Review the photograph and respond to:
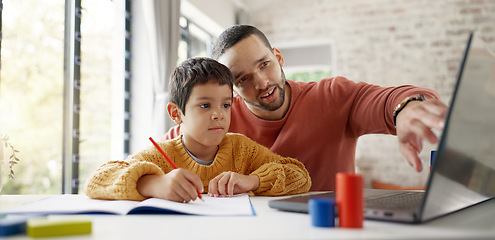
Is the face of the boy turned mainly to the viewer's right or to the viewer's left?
to the viewer's right

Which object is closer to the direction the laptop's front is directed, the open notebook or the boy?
the boy

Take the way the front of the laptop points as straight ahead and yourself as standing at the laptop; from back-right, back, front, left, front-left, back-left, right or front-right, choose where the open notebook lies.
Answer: front-left

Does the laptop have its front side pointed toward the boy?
yes

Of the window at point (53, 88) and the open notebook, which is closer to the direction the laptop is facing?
the window

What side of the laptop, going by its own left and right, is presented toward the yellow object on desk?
left

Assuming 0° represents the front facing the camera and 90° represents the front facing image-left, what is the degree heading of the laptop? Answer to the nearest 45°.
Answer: approximately 135°

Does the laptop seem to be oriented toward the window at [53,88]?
yes

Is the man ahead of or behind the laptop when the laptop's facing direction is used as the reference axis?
ahead
